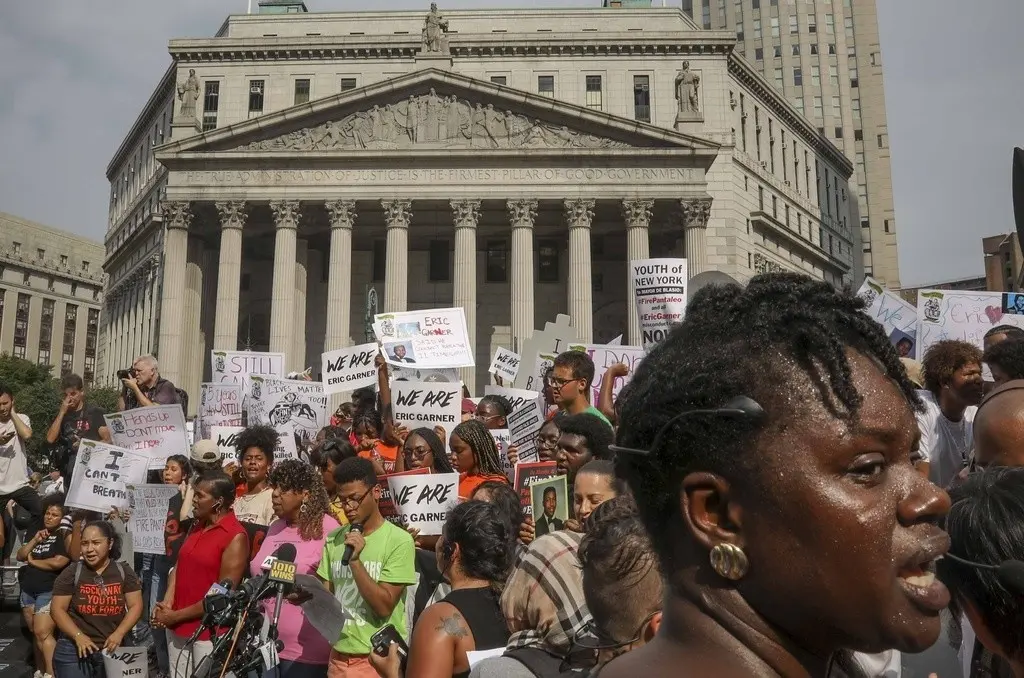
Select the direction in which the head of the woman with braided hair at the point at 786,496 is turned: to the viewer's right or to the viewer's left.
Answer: to the viewer's right

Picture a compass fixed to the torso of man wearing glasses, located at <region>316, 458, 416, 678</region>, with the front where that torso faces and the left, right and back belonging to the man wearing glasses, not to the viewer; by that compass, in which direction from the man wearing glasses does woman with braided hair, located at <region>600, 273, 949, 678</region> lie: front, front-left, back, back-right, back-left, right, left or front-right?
front-left

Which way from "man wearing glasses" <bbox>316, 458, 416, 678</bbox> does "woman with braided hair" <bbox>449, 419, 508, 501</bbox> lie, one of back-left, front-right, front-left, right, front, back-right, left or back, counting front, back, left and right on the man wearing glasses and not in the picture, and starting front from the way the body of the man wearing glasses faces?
back

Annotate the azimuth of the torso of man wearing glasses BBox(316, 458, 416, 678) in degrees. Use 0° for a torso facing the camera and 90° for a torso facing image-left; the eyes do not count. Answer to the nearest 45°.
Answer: approximately 45°
